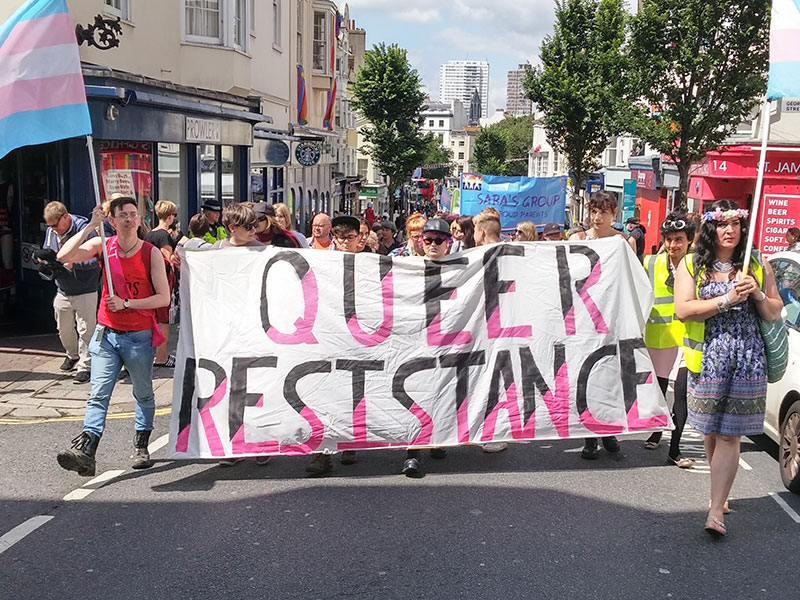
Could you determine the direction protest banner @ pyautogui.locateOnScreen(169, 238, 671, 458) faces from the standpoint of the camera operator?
facing the viewer

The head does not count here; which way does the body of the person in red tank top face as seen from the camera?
toward the camera

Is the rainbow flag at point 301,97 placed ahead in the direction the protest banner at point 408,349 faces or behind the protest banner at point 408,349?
behind

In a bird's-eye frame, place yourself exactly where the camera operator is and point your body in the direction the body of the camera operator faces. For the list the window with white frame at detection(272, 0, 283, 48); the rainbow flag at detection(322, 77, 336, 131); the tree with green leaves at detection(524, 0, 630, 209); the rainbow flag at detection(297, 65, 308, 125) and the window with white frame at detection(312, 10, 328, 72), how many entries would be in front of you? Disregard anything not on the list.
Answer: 0

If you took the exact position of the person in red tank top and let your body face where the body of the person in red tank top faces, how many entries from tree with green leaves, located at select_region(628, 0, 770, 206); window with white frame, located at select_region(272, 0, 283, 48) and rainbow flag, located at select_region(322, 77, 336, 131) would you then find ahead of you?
0

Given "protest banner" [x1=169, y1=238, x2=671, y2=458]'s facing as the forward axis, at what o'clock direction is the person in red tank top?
The person in red tank top is roughly at 3 o'clock from the protest banner.

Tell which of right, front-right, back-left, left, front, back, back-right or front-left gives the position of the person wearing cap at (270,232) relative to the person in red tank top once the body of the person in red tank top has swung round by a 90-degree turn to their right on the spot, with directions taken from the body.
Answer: back-right

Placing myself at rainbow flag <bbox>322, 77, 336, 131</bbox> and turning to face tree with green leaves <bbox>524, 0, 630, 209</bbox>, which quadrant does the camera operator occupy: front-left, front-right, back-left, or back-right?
front-right

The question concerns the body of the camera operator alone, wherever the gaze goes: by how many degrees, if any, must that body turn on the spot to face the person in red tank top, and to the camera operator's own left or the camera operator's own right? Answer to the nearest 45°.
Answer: approximately 45° to the camera operator's own left

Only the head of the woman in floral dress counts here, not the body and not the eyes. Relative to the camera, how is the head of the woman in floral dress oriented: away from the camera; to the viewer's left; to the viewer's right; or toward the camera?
toward the camera

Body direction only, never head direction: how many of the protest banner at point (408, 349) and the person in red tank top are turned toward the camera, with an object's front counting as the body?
2
